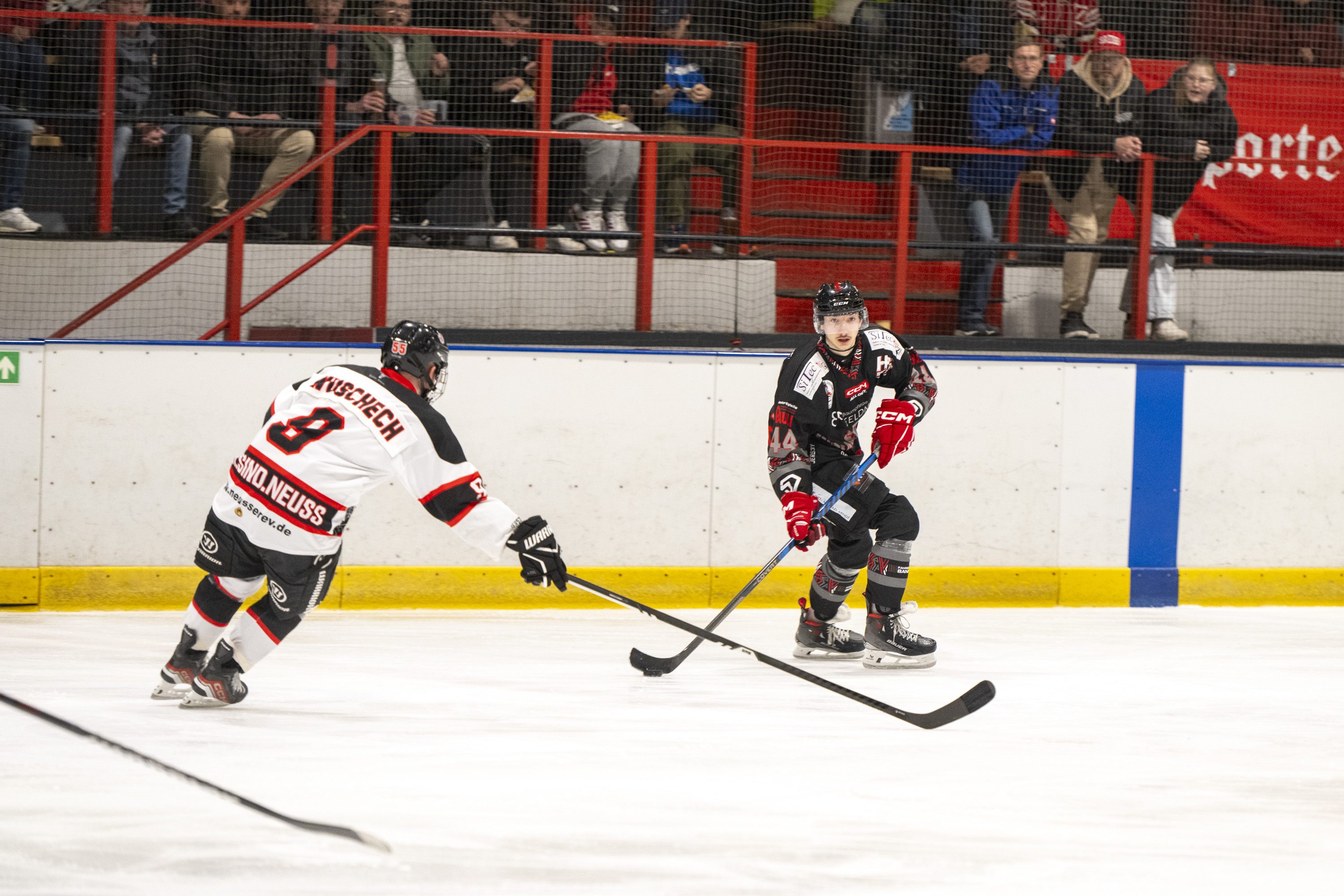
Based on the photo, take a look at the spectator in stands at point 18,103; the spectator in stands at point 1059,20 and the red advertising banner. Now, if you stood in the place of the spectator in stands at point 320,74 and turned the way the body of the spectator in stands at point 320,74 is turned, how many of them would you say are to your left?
2

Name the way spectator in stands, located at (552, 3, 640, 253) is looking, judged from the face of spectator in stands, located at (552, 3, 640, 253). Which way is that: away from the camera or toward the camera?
toward the camera

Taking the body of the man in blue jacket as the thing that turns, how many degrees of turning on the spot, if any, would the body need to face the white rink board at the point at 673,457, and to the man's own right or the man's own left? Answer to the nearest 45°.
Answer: approximately 90° to the man's own right

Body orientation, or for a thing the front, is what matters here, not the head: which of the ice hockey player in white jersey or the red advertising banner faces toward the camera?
the red advertising banner

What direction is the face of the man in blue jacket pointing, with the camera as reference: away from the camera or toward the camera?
toward the camera

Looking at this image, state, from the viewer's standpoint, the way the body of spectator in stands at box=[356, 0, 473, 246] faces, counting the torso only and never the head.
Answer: toward the camera

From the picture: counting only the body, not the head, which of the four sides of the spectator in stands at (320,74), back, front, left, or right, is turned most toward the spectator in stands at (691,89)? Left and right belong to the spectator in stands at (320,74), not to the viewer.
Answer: left

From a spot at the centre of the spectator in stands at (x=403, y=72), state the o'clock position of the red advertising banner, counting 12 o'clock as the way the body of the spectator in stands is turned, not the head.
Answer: The red advertising banner is roughly at 9 o'clock from the spectator in stands.

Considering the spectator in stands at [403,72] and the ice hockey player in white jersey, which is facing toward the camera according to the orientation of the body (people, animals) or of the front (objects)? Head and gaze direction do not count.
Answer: the spectator in stands

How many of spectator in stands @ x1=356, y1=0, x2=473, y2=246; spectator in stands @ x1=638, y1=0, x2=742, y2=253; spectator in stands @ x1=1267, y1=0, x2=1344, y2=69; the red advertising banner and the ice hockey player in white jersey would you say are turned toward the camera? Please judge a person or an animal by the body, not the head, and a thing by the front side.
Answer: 4

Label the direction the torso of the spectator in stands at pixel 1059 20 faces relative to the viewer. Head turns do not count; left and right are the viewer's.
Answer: facing the viewer

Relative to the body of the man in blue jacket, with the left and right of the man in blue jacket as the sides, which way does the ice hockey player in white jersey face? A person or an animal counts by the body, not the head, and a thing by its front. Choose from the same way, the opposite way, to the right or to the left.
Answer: to the left

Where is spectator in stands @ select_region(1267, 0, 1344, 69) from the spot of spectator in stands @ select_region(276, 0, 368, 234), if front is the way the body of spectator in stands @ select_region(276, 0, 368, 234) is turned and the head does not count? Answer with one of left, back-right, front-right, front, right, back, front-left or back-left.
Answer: left

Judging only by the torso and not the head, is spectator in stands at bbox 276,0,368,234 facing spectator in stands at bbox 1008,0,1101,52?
no

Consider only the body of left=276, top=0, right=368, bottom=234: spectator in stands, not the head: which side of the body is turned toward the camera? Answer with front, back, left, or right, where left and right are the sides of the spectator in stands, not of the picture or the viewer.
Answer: front

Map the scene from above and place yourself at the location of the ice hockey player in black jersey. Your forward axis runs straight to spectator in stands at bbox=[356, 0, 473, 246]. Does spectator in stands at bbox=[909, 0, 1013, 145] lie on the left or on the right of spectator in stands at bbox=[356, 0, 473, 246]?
right
